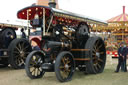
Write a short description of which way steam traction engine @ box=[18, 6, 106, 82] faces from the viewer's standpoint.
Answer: facing the viewer and to the left of the viewer
